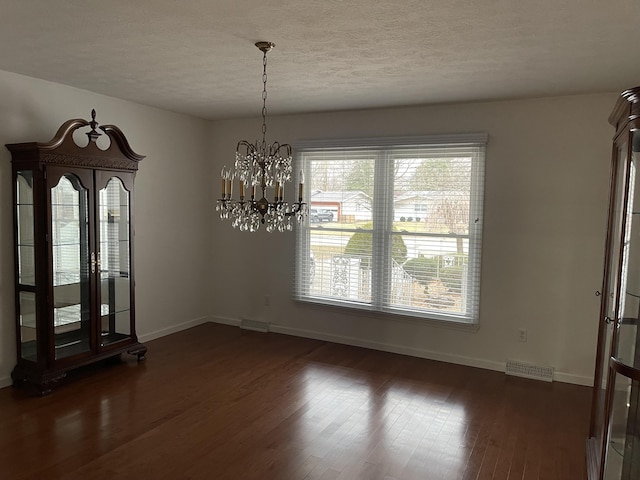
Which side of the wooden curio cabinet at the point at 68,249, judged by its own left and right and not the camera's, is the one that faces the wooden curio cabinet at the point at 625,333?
front

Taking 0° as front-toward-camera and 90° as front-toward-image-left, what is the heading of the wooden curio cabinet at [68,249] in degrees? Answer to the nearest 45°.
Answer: approximately 315°

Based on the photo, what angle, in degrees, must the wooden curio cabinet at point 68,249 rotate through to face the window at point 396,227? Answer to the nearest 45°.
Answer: approximately 45° to its left
